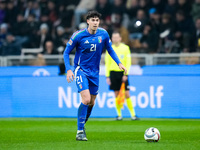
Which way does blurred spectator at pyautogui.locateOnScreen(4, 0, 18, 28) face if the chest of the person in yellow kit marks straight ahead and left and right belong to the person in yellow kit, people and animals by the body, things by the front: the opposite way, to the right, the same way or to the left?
the same way

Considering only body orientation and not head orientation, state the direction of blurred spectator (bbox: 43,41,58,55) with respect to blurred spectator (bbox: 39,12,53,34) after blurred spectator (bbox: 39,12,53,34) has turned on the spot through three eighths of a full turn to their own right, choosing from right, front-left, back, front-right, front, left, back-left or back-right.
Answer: back-left

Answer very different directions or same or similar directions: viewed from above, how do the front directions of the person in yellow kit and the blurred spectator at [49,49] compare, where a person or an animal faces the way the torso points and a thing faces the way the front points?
same or similar directions

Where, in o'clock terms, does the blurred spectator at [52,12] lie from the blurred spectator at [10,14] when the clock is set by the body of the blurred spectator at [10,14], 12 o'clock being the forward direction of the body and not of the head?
the blurred spectator at [52,12] is roughly at 10 o'clock from the blurred spectator at [10,14].

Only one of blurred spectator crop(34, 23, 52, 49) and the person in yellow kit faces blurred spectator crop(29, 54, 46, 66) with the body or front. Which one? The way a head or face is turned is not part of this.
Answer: blurred spectator crop(34, 23, 52, 49)

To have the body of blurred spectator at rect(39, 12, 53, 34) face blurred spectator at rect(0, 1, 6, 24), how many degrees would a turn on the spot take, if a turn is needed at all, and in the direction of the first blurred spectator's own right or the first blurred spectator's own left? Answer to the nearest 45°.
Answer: approximately 135° to the first blurred spectator's own right

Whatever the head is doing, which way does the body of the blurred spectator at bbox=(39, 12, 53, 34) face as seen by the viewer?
toward the camera

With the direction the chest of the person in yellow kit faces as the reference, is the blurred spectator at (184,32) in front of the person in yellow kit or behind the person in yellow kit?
behind

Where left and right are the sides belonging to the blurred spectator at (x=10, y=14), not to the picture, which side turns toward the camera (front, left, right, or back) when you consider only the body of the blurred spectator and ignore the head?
front

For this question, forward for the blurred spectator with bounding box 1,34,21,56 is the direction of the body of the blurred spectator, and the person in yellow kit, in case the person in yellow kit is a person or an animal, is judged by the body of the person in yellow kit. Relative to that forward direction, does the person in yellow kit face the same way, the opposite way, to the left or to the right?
the same way

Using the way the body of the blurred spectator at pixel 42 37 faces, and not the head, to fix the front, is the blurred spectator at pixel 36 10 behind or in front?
behind

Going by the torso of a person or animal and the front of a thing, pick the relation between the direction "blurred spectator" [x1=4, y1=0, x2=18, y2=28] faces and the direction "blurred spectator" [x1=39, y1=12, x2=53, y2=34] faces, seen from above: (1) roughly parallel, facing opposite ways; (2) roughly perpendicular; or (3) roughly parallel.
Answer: roughly parallel

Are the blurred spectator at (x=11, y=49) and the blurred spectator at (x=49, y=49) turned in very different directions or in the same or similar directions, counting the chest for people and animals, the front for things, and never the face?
same or similar directions

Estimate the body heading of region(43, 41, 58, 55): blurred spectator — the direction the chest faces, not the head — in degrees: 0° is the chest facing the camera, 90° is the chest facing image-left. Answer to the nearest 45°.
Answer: approximately 0°

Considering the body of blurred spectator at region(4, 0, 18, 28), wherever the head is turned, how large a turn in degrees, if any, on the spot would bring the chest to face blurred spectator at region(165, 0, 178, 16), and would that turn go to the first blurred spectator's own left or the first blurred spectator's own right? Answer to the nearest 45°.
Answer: approximately 45° to the first blurred spectator's own left
